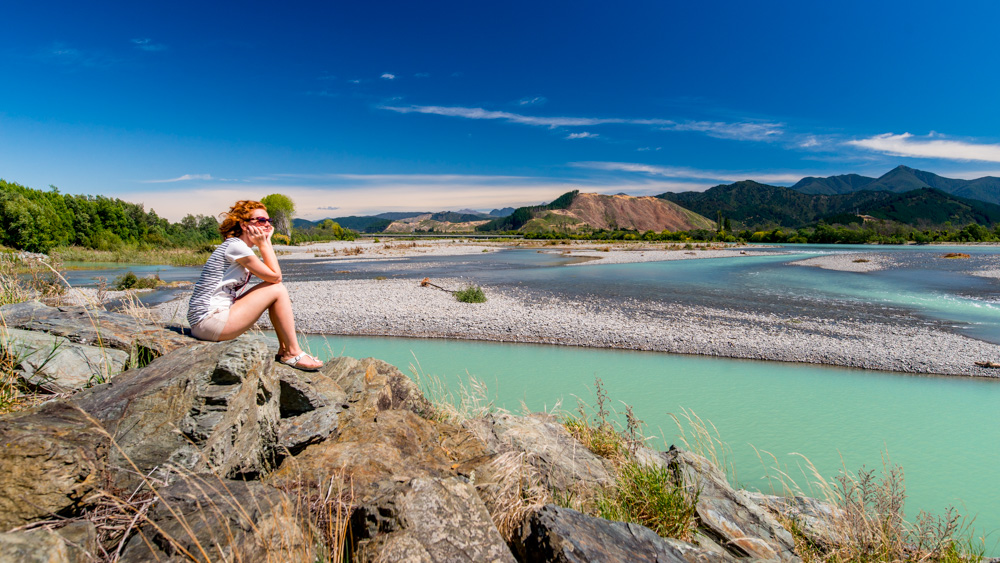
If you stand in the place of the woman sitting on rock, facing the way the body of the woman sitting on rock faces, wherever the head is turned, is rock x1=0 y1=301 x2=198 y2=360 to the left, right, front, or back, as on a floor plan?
back

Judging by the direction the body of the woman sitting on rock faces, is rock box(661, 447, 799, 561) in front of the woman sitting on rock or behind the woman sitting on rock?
in front

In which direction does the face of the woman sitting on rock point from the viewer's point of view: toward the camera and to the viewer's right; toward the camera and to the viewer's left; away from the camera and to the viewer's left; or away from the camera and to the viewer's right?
toward the camera and to the viewer's right

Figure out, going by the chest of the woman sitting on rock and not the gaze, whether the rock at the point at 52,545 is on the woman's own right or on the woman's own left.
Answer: on the woman's own right

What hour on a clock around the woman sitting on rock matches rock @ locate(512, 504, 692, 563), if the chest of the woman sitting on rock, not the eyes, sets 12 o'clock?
The rock is roughly at 2 o'clock from the woman sitting on rock.

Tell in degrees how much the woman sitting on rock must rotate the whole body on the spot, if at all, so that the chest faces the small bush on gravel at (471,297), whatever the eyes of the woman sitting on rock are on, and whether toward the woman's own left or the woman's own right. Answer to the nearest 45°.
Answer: approximately 45° to the woman's own left

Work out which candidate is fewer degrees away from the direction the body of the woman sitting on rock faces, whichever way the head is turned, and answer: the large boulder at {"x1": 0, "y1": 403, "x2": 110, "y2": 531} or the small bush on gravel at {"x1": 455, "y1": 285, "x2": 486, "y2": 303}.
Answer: the small bush on gravel

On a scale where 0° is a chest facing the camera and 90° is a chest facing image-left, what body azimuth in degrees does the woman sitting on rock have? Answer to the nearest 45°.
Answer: approximately 270°

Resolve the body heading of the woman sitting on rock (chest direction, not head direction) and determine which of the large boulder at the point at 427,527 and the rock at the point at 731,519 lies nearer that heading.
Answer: the rock

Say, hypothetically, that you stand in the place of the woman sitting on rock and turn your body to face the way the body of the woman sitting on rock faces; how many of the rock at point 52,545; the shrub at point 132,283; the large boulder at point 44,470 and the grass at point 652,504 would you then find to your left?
1

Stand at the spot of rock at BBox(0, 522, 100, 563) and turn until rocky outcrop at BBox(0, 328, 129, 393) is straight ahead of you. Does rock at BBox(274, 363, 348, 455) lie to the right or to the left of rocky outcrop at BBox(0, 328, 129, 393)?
right

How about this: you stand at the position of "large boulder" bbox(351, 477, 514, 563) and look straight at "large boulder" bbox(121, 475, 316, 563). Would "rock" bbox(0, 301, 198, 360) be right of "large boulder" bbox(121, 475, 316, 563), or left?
right

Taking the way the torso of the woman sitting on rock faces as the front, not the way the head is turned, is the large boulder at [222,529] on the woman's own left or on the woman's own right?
on the woman's own right

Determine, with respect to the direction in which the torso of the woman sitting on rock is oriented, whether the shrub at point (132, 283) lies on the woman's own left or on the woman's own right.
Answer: on the woman's own left
